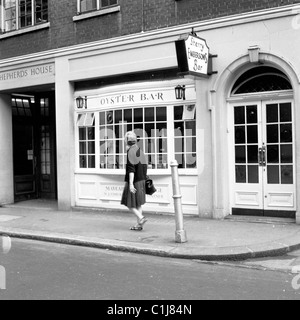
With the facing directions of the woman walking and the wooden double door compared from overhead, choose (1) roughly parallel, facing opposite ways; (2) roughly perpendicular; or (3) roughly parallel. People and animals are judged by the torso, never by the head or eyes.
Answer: roughly perpendicular

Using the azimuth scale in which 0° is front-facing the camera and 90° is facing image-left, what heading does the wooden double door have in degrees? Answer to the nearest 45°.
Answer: approximately 0°

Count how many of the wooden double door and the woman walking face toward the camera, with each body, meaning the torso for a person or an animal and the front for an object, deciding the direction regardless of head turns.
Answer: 1
